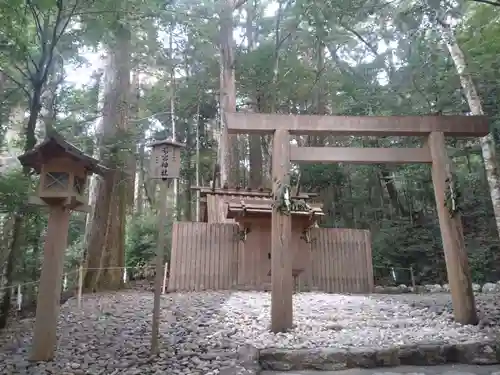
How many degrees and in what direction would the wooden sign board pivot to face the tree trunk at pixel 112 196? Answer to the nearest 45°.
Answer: approximately 180°

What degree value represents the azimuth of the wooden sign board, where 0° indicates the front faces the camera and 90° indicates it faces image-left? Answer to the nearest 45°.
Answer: approximately 0°

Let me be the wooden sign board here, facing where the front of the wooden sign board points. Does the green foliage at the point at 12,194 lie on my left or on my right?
on my right

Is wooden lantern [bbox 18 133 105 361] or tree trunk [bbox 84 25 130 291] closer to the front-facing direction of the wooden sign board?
the wooden lantern

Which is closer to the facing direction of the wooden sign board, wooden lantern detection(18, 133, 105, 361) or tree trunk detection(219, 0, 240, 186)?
the wooden lantern

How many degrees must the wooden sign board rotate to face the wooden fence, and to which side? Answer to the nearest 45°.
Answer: approximately 135° to its left

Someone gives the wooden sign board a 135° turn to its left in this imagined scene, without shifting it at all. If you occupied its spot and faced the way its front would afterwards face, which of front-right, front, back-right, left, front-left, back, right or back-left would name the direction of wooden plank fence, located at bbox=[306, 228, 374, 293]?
front

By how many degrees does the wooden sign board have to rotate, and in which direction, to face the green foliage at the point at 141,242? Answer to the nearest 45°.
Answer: approximately 180°

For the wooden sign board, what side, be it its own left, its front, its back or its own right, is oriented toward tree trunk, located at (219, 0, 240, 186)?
back

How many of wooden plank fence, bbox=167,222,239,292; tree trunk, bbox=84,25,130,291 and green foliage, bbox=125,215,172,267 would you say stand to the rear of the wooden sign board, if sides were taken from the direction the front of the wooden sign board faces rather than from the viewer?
3

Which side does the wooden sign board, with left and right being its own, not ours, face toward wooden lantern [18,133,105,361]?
right
